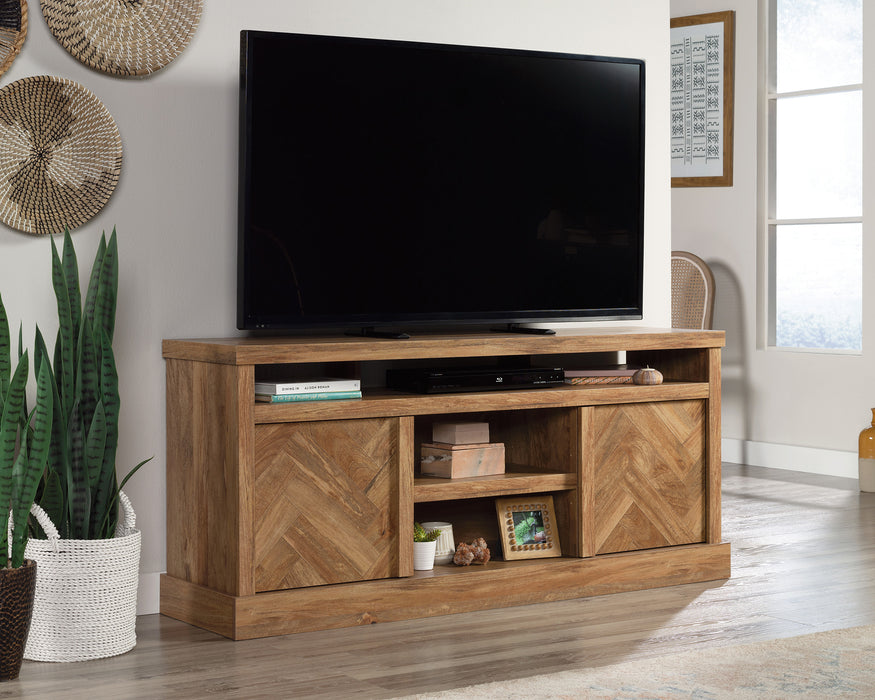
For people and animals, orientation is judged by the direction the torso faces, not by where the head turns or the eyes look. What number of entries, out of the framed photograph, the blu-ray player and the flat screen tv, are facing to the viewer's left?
0

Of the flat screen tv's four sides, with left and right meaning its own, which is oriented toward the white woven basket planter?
right

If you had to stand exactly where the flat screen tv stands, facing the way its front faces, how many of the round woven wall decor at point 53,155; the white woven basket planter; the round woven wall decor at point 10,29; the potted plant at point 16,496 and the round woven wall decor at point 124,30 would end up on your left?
0

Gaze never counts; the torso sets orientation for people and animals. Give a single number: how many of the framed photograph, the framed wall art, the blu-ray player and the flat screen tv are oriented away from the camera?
0

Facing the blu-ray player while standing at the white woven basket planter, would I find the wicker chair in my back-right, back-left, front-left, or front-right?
front-left

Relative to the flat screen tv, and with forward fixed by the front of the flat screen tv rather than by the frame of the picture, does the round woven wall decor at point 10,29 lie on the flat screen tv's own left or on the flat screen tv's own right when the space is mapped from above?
on the flat screen tv's own right

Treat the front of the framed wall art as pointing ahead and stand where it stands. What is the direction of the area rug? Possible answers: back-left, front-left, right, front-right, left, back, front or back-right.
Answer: front-left

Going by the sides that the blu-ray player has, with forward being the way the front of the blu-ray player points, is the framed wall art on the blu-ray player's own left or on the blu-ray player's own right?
on the blu-ray player's own left

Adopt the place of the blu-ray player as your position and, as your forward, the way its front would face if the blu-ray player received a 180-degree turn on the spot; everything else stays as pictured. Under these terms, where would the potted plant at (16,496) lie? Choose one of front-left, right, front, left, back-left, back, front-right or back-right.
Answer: left

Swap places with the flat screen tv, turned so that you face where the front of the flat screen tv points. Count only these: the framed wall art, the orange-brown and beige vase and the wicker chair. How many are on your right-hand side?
0

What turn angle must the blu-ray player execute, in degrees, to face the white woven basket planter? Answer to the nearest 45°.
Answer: approximately 90° to its right

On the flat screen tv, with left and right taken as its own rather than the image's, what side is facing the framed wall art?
left

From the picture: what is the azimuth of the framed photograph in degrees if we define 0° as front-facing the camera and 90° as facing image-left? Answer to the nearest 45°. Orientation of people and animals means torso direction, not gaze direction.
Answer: approximately 0°

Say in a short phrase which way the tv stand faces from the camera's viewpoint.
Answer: facing the viewer and to the right of the viewer

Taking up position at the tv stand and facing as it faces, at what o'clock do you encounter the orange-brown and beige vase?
The orange-brown and beige vase is roughly at 9 o'clock from the tv stand.

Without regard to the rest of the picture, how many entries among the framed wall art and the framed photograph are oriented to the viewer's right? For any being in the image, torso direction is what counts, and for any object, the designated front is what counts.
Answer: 0
